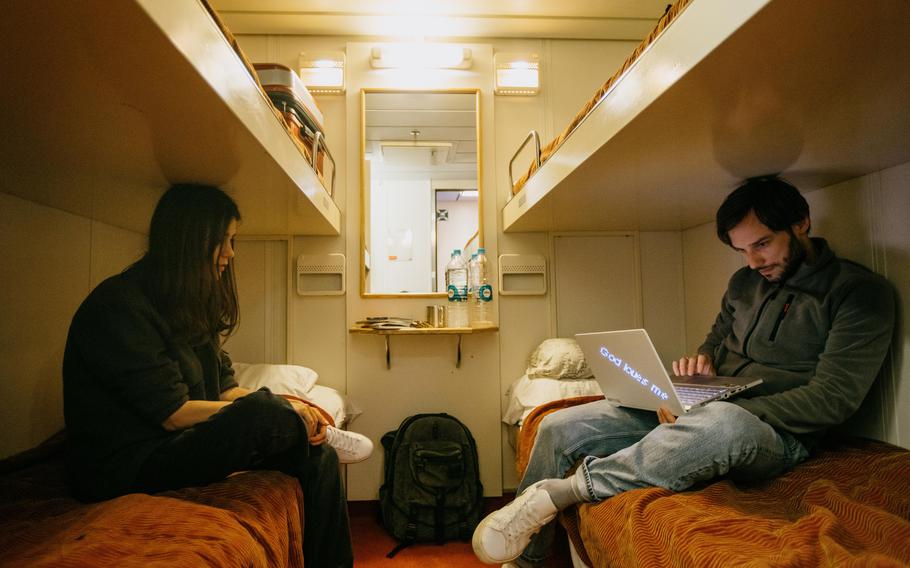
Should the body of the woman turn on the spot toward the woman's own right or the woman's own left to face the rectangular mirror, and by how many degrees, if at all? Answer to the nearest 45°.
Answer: approximately 45° to the woman's own left

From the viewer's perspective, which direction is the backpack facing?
toward the camera

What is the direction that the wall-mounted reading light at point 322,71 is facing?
toward the camera

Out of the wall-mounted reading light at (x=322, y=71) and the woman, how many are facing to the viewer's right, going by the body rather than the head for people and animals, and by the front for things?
1

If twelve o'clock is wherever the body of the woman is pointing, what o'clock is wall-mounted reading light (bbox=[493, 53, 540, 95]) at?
The wall-mounted reading light is roughly at 11 o'clock from the woman.

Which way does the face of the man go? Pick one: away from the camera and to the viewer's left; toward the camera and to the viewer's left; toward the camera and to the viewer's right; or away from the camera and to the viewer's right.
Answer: toward the camera and to the viewer's left

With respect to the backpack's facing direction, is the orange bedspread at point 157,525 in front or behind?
in front

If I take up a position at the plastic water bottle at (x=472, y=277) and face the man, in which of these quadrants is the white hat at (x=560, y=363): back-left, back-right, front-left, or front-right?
front-left

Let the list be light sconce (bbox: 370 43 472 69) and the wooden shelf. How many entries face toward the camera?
2

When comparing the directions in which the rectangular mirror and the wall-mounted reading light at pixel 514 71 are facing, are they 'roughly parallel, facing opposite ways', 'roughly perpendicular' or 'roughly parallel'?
roughly parallel

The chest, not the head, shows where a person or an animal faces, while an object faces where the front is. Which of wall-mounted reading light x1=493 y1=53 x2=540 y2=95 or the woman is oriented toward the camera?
the wall-mounted reading light

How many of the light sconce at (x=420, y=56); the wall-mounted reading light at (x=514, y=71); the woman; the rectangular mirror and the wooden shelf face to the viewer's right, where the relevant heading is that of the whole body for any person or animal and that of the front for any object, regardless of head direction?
1

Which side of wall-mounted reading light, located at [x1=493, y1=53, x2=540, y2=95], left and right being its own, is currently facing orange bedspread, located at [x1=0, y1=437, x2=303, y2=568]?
front

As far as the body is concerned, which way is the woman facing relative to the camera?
to the viewer's right

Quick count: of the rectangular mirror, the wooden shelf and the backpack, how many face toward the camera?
3

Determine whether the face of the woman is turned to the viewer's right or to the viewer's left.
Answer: to the viewer's right
